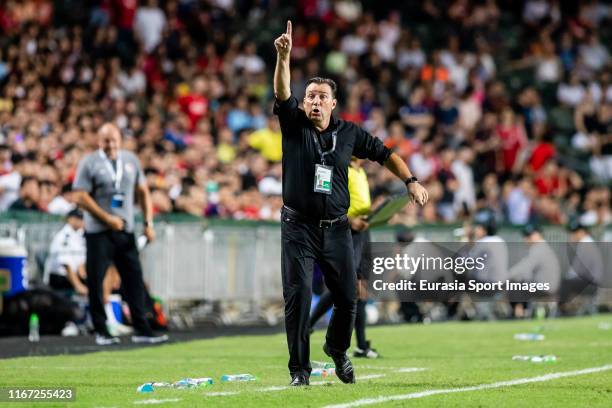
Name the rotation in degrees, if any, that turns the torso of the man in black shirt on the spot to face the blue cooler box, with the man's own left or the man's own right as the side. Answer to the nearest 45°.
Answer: approximately 135° to the man's own right

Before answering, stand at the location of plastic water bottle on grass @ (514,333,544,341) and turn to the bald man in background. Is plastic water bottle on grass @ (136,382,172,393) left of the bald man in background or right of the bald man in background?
left

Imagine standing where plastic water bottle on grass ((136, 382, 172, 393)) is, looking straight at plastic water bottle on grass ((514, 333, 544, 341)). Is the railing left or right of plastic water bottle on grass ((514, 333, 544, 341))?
left

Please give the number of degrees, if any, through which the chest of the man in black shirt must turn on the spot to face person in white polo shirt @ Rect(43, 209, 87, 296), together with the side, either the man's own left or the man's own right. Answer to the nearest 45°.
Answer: approximately 135° to the man's own right

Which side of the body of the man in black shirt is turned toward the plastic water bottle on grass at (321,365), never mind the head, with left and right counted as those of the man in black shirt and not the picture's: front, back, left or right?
back

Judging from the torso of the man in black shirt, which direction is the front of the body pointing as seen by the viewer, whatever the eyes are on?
toward the camera
